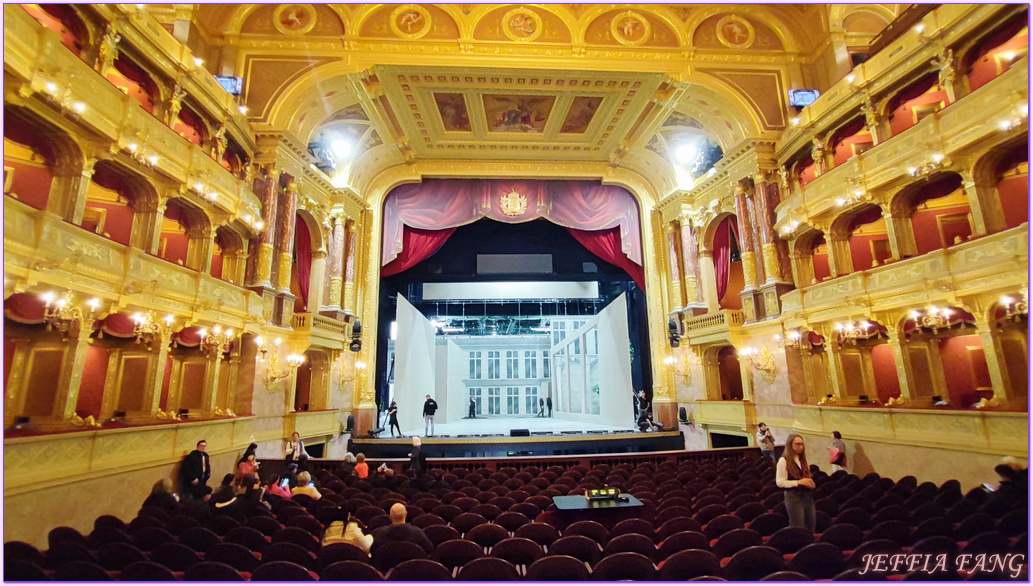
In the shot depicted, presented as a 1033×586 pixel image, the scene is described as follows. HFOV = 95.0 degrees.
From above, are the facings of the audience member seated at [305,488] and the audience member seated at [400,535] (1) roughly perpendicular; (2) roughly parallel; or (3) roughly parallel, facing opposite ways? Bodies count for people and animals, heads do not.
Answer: roughly parallel

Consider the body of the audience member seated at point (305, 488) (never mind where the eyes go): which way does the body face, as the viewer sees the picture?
away from the camera

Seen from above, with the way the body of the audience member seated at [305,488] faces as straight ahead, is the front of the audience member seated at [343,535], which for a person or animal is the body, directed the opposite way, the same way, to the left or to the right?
the same way

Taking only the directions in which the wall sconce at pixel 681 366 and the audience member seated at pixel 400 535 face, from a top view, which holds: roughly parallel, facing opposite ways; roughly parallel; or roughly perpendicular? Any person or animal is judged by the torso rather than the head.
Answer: roughly perpendicular

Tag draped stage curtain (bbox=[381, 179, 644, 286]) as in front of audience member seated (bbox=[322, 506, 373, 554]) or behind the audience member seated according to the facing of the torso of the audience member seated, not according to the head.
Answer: in front

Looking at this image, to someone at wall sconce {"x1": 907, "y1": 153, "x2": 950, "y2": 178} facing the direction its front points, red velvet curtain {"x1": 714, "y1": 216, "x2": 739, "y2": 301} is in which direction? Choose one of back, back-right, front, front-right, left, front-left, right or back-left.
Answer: right

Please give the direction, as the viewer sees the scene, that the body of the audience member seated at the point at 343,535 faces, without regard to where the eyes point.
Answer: away from the camera

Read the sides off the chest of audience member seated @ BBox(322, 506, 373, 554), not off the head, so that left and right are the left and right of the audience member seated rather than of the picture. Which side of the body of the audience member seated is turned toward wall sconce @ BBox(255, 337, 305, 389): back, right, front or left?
front

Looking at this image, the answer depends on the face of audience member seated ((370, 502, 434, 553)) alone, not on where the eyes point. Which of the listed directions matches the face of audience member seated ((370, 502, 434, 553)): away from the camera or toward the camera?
away from the camera

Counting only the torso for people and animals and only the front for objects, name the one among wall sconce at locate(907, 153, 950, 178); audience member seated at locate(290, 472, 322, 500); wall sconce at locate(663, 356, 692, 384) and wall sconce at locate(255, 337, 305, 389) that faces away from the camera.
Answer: the audience member seated

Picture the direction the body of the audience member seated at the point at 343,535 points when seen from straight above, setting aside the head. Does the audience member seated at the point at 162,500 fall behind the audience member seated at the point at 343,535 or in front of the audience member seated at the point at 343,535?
in front

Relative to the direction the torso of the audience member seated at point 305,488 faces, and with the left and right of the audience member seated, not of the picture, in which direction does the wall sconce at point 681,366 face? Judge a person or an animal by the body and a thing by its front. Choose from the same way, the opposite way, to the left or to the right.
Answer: to the left

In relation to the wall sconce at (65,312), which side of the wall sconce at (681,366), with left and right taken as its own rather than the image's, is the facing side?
front

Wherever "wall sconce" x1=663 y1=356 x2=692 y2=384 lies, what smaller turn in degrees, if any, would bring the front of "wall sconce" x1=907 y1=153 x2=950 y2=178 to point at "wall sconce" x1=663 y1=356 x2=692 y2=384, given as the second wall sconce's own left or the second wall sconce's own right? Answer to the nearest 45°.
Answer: approximately 90° to the second wall sconce's own right

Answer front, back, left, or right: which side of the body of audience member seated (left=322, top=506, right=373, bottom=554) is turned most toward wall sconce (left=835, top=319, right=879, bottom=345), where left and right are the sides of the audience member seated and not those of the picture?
right

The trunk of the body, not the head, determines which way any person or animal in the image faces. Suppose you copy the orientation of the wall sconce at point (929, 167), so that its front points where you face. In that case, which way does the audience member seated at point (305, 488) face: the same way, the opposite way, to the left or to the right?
to the right

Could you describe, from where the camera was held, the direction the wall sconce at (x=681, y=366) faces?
facing the viewer and to the left of the viewer

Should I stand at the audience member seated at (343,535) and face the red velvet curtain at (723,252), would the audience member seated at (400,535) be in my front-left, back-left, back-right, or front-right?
front-right

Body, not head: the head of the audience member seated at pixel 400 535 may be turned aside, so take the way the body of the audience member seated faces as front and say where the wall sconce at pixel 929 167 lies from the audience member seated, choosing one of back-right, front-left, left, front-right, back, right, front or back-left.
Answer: right
